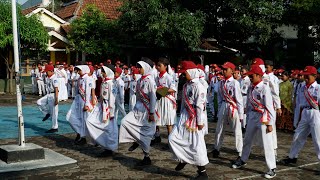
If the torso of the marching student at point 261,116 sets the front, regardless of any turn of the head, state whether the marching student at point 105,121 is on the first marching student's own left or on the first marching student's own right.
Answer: on the first marching student's own right

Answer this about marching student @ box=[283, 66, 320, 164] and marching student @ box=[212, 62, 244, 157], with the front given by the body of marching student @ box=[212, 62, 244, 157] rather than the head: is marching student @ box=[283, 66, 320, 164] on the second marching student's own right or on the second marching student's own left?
on the second marching student's own left

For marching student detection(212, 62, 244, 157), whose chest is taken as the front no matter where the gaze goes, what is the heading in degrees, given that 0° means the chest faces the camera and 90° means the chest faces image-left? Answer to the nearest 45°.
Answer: approximately 45°

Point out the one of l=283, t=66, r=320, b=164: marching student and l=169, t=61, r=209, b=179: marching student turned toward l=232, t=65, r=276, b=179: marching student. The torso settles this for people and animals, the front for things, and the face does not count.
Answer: l=283, t=66, r=320, b=164: marching student

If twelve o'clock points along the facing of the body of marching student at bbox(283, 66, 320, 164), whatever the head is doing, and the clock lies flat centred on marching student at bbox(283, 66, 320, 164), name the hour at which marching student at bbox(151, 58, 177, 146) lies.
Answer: marching student at bbox(151, 58, 177, 146) is roughly at 2 o'clock from marching student at bbox(283, 66, 320, 164).

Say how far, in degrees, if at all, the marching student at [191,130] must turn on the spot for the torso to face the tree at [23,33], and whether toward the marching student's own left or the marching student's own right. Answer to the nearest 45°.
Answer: approximately 90° to the marching student's own right

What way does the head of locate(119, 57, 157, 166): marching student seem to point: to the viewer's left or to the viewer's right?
to the viewer's left

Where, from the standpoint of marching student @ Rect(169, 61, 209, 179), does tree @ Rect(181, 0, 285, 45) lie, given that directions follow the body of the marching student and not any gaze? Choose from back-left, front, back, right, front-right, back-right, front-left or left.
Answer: back-right

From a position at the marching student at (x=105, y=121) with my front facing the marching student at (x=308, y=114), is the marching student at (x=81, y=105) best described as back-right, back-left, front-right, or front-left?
back-left
